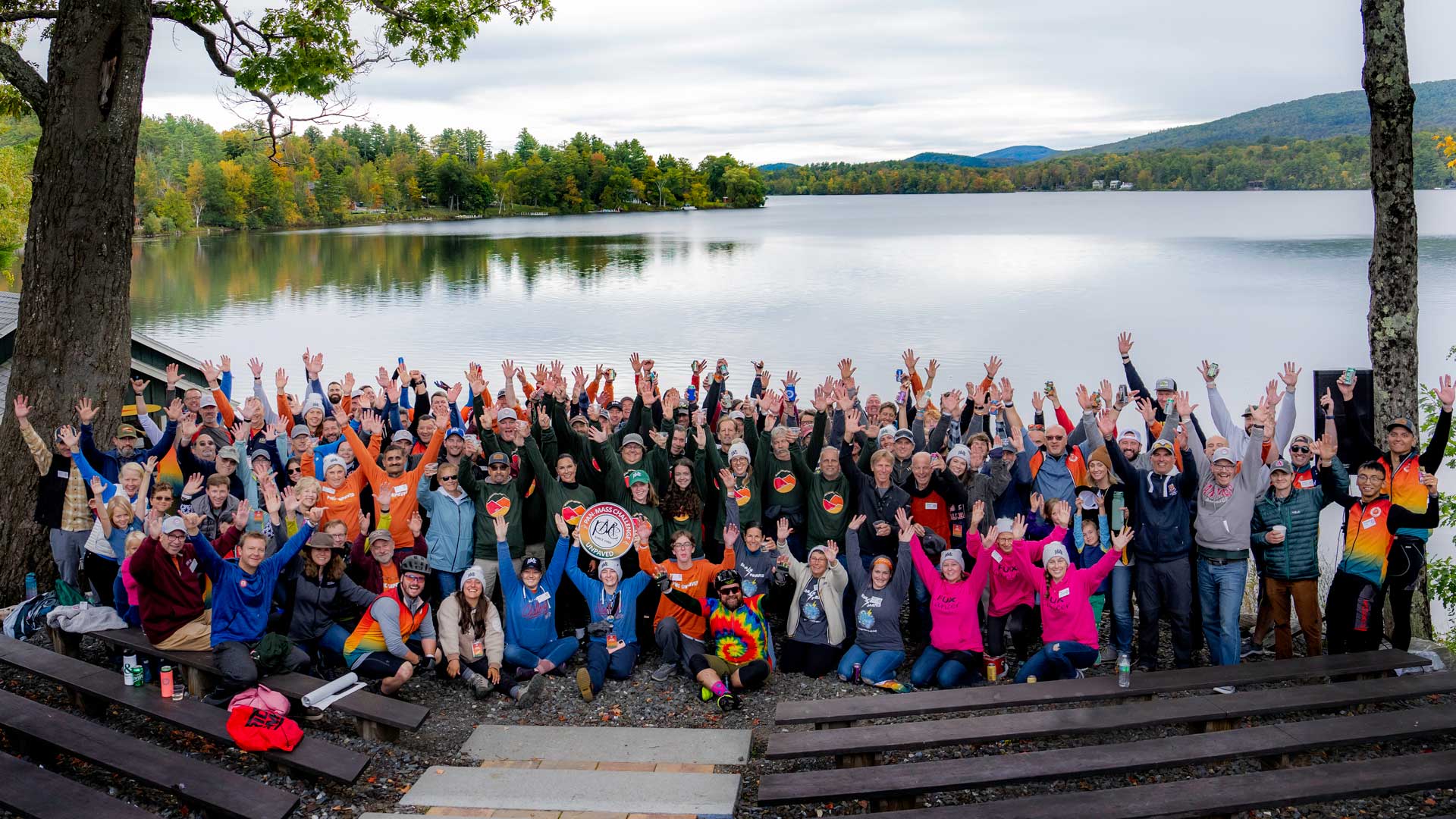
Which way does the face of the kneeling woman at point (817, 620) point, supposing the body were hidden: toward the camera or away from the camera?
toward the camera

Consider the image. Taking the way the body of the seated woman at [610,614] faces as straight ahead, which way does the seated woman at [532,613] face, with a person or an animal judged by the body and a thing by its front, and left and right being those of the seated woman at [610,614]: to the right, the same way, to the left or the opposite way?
the same way

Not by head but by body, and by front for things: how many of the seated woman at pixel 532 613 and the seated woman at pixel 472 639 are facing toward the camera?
2

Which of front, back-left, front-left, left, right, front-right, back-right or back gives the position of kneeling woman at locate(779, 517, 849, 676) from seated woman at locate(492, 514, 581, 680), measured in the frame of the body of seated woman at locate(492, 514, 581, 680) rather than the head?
left

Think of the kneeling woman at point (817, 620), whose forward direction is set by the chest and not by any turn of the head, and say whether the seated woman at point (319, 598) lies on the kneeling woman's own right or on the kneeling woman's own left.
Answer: on the kneeling woman's own right

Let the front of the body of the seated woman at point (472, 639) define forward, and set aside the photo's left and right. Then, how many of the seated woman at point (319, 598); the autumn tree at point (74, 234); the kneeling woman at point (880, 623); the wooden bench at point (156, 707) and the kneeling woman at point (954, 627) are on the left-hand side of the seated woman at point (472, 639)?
2

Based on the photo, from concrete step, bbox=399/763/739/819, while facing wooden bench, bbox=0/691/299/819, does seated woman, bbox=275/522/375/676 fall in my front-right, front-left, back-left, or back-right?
front-right

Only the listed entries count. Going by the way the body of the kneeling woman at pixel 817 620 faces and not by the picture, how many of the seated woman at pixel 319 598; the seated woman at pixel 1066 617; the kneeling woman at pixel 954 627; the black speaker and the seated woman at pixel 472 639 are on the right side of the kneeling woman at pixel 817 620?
2

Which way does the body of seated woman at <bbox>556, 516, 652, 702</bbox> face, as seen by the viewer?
toward the camera

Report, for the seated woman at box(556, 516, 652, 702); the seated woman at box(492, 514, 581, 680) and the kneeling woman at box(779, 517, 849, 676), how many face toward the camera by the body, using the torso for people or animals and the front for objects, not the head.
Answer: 3

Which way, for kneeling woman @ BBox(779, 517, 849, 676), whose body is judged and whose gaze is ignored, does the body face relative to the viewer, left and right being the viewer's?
facing the viewer

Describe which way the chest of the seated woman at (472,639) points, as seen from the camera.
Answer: toward the camera

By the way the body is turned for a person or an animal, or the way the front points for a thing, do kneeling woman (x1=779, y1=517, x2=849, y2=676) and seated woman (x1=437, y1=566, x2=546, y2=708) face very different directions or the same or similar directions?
same or similar directions
